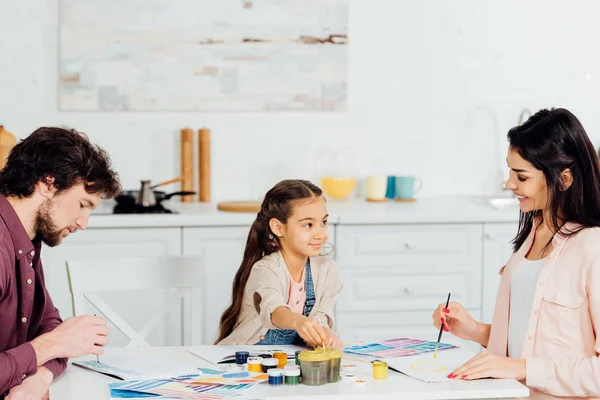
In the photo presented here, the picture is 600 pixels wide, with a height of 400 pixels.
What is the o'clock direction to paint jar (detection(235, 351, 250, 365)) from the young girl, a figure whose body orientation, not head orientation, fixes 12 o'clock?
The paint jar is roughly at 2 o'clock from the young girl.

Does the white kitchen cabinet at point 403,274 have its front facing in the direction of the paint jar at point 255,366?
yes

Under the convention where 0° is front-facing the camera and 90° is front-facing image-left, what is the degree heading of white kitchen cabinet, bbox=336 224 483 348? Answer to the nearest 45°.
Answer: approximately 0°

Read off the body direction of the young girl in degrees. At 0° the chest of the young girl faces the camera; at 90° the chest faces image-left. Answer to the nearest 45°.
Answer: approximately 315°

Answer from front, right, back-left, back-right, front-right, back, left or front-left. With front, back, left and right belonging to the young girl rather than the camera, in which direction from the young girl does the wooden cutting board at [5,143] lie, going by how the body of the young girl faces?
back

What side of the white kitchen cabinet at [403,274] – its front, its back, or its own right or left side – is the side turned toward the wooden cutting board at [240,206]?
right
